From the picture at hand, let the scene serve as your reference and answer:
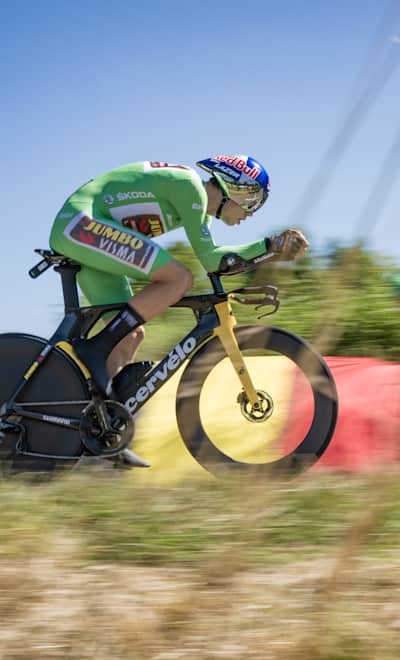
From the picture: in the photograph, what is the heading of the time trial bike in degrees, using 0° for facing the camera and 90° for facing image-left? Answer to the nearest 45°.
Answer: approximately 270°

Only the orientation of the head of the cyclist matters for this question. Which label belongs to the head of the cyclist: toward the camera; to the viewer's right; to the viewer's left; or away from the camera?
to the viewer's right

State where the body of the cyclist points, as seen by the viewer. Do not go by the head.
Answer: to the viewer's right
